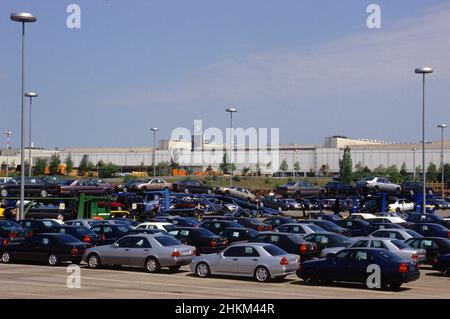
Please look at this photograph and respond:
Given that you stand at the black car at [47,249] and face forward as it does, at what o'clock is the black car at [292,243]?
the black car at [292,243] is roughly at 5 o'clock from the black car at [47,249].

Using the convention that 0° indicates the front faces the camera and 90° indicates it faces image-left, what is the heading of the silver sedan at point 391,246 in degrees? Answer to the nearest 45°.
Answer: approximately 135°

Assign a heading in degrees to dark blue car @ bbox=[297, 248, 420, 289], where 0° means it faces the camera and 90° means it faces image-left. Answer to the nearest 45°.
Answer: approximately 135°

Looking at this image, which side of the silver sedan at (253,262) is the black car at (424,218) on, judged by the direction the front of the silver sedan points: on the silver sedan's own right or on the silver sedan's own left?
on the silver sedan's own right

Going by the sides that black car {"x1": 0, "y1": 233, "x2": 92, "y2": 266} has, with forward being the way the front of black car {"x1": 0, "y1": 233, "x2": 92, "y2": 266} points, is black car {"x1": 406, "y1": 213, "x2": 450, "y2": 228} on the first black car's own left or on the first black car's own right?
on the first black car's own right

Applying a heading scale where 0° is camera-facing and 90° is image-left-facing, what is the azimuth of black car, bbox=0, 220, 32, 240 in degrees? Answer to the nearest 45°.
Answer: approximately 135°

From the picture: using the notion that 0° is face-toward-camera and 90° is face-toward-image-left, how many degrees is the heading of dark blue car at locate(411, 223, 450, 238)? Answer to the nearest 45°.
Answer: approximately 135°

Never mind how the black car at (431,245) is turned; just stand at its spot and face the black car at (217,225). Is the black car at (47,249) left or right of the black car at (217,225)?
left

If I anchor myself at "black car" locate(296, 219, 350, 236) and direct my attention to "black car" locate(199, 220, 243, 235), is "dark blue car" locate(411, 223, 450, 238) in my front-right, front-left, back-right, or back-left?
back-left

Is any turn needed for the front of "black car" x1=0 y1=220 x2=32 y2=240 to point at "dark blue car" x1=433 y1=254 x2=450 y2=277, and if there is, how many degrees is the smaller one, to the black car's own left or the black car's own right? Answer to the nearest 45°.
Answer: approximately 180°

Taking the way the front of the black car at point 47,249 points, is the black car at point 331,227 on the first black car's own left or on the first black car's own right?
on the first black car's own right

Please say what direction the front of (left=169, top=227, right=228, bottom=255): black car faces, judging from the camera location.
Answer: facing away from the viewer and to the left of the viewer

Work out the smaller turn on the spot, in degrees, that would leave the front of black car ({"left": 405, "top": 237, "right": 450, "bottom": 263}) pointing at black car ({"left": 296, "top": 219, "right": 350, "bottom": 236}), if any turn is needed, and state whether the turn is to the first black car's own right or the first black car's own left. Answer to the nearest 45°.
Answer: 0° — it already faces it

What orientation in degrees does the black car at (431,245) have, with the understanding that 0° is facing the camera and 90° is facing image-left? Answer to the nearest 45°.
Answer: approximately 135°

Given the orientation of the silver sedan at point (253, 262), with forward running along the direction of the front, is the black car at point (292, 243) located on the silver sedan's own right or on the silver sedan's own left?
on the silver sedan's own right

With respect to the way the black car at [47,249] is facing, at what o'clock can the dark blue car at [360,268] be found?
The dark blue car is roughly at 6 o'clock from the black car.
